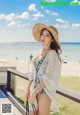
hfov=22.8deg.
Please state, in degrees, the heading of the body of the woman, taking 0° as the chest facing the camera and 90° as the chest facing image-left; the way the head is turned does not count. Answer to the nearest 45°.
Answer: approximately 45°
